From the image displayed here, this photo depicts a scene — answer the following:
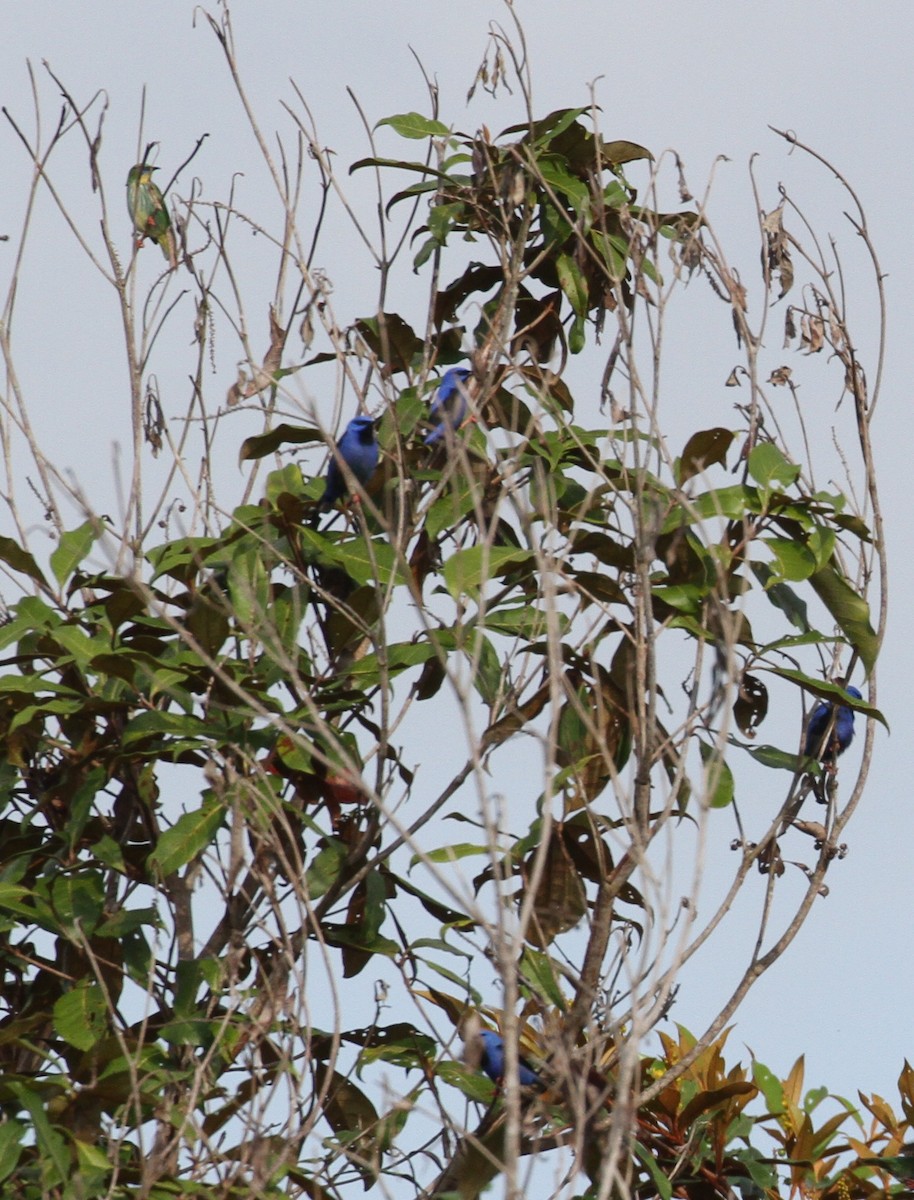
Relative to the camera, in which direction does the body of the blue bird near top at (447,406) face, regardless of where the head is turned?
to the viewer's right

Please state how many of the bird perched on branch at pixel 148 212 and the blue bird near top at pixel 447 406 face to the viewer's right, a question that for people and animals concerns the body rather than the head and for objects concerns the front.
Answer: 1

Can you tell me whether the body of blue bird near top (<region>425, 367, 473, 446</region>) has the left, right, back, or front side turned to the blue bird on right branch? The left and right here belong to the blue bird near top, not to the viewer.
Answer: front

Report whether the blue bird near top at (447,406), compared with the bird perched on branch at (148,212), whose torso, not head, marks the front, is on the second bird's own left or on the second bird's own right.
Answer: on the second bird's own left

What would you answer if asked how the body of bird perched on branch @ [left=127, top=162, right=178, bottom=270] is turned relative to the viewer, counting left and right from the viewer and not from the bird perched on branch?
facing the viewer and to the left of the viewer

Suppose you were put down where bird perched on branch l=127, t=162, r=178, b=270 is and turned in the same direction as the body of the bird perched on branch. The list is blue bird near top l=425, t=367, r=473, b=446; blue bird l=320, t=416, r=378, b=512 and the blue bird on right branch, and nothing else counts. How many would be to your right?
0
